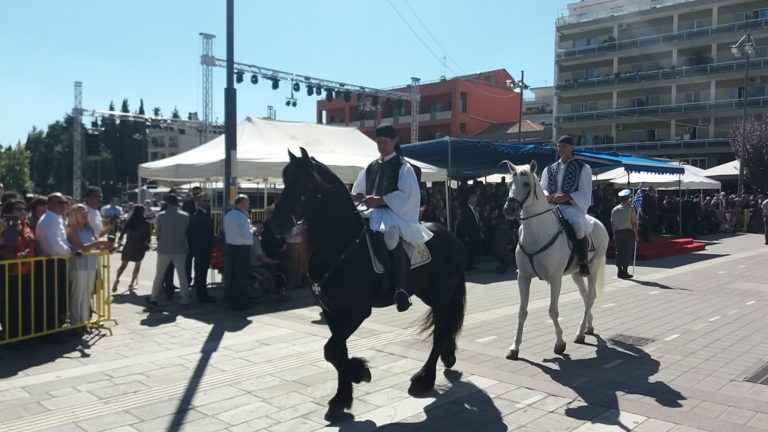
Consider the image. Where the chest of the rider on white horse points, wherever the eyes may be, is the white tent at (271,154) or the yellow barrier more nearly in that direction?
the yellow barrier

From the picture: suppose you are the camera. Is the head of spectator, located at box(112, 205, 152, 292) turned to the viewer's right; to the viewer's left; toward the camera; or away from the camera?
away from the camera

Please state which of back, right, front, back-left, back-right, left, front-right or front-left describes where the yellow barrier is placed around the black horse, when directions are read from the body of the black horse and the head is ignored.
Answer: right

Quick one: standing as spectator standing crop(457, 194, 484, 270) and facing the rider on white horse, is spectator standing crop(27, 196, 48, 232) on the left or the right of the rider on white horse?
right

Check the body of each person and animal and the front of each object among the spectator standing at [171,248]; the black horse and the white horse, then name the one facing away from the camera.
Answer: the spectator standing

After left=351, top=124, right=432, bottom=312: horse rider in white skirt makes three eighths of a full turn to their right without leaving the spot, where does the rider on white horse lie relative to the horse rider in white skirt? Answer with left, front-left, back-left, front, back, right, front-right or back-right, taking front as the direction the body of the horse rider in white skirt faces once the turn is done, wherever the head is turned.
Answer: front-right

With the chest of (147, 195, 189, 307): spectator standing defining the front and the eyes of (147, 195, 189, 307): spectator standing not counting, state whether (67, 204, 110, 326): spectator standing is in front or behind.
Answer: behind

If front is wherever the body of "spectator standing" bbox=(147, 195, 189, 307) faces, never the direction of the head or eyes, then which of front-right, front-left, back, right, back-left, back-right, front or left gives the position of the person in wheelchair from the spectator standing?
right

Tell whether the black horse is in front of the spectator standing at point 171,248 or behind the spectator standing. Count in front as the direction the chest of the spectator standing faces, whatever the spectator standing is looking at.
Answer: behind
